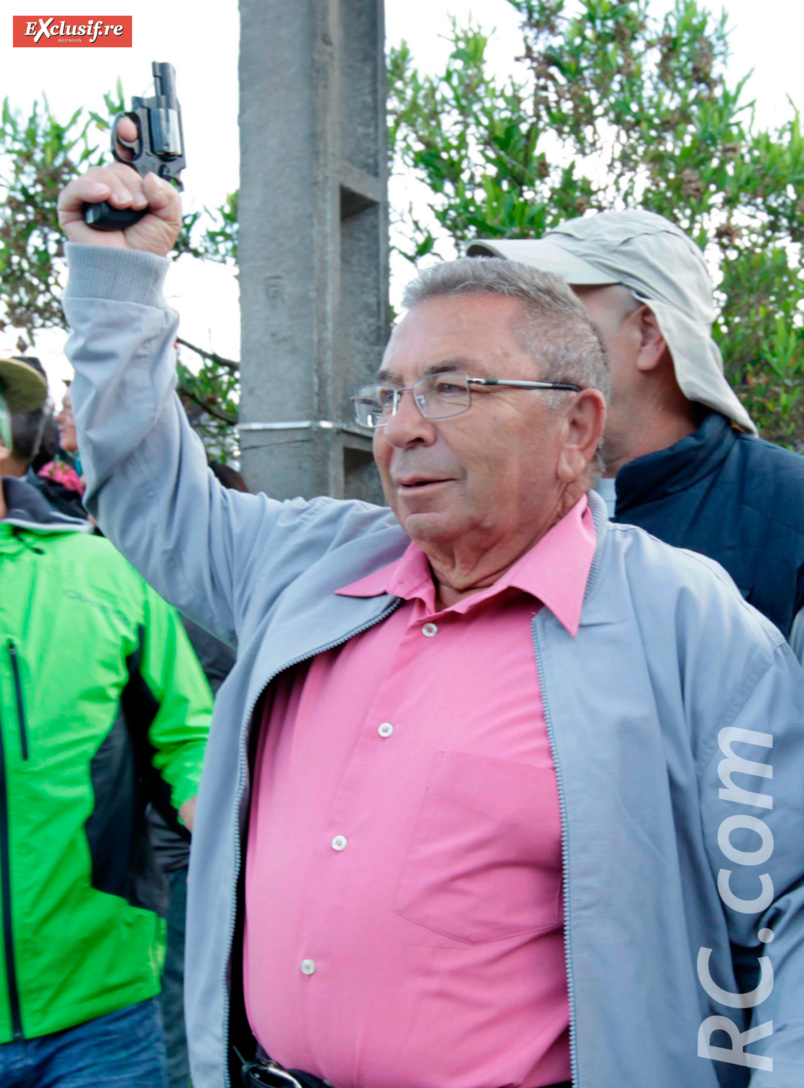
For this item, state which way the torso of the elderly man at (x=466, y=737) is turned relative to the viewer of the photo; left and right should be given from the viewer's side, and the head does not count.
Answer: facing the viewer and to the left of the viewer

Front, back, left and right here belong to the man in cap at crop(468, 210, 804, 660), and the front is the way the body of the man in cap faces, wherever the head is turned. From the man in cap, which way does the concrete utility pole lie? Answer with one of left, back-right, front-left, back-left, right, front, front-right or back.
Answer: front-right

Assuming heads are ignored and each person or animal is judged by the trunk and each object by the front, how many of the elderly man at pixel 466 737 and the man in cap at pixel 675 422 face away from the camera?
0

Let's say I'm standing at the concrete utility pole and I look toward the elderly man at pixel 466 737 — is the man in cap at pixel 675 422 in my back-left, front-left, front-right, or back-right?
front-left

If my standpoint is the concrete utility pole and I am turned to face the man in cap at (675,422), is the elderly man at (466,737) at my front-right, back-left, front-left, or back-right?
front-right

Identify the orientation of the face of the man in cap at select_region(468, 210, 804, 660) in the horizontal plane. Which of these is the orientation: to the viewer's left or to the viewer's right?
to the viewer's left

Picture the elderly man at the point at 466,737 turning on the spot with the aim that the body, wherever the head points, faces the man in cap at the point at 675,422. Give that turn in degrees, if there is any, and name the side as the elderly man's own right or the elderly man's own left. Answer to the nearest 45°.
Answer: approximately 180°

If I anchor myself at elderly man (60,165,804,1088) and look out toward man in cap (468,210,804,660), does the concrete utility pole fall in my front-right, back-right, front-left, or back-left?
front-left

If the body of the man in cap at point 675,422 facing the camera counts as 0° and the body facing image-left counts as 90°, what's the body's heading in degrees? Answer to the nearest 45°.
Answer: approximately 90°

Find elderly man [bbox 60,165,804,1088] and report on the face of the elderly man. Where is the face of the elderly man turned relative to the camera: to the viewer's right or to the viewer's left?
to the viewer's left
